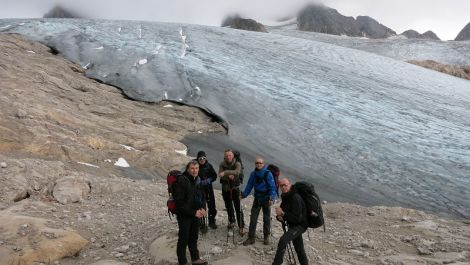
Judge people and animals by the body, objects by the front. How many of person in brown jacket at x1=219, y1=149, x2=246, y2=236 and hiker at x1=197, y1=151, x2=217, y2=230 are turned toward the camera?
2

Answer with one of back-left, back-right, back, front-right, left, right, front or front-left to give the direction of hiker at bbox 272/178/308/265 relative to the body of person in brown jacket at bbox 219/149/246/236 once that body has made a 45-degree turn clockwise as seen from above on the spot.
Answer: left

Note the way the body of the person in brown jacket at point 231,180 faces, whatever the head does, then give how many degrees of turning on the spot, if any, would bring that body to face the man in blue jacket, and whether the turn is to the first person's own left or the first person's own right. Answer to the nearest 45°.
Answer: approximately 45° to the first person's own left

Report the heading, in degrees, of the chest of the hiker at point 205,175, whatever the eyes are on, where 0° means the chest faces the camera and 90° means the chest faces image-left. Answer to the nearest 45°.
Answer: approximately 0°

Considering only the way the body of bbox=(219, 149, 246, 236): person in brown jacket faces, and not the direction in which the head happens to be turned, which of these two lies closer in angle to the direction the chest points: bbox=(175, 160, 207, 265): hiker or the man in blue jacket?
the hiker

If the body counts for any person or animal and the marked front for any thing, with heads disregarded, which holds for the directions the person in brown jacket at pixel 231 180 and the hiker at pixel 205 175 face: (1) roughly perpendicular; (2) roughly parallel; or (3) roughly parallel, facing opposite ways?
roughly parallel

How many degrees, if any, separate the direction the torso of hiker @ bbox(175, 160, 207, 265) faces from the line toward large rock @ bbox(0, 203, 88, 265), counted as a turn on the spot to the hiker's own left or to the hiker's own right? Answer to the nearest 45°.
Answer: approximately 135° to the hiker's own right

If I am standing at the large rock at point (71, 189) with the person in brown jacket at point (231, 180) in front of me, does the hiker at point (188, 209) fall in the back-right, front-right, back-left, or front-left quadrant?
front-right

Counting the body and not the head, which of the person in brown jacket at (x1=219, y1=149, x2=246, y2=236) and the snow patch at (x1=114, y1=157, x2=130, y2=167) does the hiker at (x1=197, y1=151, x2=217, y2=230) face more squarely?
the person in brown jacket

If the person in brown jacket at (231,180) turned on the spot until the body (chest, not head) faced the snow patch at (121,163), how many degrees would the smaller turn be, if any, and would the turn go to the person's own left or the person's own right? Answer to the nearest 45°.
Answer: approximately 135° to the person's own right

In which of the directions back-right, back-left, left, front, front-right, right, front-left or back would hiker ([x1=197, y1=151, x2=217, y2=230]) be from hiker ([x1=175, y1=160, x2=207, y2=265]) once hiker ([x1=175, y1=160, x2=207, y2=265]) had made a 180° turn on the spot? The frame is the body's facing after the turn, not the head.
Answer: front-right

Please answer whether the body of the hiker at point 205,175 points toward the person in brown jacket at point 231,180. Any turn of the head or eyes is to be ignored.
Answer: no

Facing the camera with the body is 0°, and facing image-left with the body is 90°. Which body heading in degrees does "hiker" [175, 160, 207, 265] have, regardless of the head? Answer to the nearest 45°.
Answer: approximately 315°

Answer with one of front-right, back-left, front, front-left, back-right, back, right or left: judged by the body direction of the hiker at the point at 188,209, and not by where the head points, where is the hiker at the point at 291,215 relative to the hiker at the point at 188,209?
front-left

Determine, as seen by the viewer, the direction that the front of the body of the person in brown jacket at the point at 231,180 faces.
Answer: toward the camera

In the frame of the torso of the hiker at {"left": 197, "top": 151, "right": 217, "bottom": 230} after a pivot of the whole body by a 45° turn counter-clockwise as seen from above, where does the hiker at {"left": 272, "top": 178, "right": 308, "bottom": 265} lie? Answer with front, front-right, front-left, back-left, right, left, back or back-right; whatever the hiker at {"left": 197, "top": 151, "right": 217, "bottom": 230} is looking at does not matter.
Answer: front

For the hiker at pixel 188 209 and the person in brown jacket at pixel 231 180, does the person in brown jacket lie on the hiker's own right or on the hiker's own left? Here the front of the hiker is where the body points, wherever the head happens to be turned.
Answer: on the hiker's own left
